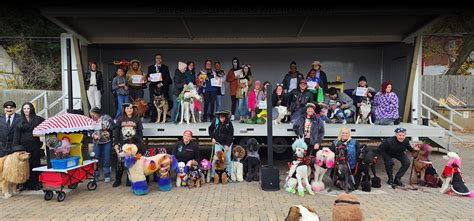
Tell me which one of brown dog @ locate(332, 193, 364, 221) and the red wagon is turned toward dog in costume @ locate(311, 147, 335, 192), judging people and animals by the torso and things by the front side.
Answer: the brown dog

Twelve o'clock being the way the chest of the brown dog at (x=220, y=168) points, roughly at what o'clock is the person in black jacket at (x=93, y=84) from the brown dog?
The person in black jacket is roughly at 4 o'clock from the brown dog.

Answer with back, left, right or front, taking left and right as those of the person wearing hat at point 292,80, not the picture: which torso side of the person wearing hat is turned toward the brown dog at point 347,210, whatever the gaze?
front

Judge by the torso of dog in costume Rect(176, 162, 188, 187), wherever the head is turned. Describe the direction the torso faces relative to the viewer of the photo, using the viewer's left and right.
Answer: facing the viewer

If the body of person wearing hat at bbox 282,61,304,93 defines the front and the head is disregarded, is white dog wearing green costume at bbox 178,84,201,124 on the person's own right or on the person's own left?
on the person's own right

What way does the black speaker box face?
toward the camera

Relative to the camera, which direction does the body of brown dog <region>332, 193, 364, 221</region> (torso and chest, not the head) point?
away from the camera

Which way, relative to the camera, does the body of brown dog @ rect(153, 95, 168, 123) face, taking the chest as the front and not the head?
toward the camera

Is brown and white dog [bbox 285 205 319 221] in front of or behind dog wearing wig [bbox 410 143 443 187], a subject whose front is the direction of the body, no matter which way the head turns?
in front

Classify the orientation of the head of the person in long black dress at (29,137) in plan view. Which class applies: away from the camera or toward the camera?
toward the camera

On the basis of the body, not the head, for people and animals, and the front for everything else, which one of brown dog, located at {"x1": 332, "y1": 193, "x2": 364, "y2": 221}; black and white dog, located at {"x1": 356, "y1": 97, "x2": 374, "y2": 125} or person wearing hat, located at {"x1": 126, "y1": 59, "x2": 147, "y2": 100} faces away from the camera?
the brown dog

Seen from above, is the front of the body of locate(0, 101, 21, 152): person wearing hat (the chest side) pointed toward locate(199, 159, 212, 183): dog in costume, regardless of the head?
no

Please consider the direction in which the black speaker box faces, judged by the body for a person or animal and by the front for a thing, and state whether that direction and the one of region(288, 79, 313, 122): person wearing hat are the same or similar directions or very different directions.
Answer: same or similar directions

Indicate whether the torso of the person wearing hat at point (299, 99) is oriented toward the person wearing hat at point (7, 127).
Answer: no

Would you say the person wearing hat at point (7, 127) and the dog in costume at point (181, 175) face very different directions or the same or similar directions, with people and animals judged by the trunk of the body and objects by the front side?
same or similar directions
